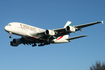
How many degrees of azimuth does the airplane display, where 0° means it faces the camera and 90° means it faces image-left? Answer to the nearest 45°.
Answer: approximately 45°
